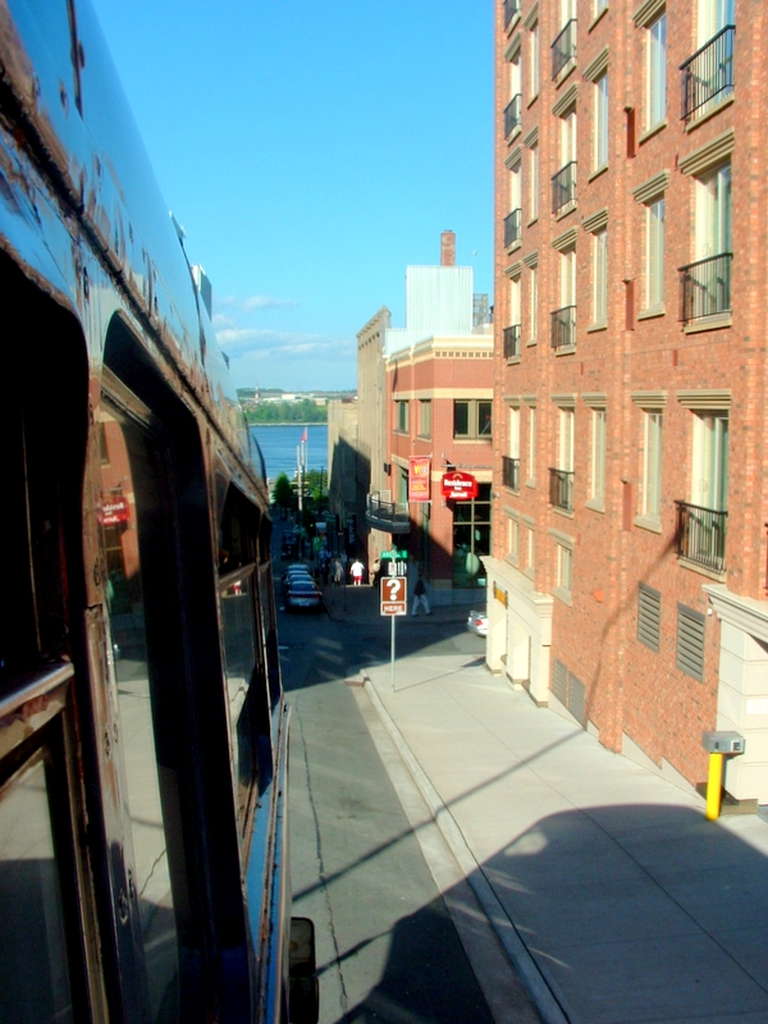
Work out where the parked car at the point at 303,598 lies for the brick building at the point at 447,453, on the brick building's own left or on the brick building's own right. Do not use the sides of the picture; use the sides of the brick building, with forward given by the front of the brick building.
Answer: on the brick building's own right

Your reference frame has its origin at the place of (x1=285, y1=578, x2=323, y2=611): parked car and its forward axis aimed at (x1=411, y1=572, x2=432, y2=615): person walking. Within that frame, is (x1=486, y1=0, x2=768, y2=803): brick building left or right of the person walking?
right

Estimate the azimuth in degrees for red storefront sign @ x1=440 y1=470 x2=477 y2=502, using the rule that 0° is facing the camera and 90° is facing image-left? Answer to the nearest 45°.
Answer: approximately 0°

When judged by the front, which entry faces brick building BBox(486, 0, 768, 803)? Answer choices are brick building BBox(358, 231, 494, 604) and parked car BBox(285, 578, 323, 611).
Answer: brick building BBox(358, 231, 494, 604)
